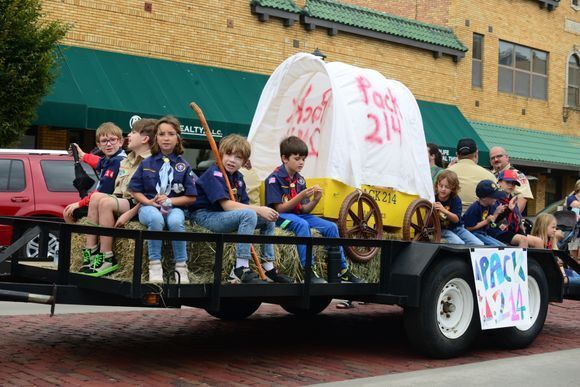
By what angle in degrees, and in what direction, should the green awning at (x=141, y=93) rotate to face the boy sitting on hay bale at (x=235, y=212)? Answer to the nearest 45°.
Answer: approximately 45° to its right

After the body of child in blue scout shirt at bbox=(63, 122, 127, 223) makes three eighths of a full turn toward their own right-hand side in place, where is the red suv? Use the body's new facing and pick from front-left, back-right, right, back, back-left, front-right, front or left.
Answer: front

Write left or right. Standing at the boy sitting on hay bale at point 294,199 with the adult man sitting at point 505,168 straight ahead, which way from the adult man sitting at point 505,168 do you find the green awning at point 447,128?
left

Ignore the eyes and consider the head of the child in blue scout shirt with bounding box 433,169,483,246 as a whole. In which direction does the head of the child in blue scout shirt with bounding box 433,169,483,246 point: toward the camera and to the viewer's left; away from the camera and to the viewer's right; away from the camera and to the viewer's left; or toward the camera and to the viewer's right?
toward the camera and to the viewer's left

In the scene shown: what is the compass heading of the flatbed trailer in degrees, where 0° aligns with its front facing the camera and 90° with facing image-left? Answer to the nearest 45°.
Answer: approximately 45°

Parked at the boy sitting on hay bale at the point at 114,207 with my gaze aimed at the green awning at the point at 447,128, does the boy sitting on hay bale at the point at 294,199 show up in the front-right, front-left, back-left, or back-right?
front-right

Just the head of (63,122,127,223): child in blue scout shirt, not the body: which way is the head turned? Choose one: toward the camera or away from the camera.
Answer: toward the camera

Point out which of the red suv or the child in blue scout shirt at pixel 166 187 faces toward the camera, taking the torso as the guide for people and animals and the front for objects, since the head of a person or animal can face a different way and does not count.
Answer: the child in blue scout shirt

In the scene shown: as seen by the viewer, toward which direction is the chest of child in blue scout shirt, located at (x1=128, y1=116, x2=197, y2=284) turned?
toward the camera

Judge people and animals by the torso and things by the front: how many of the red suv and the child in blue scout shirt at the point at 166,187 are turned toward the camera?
1
